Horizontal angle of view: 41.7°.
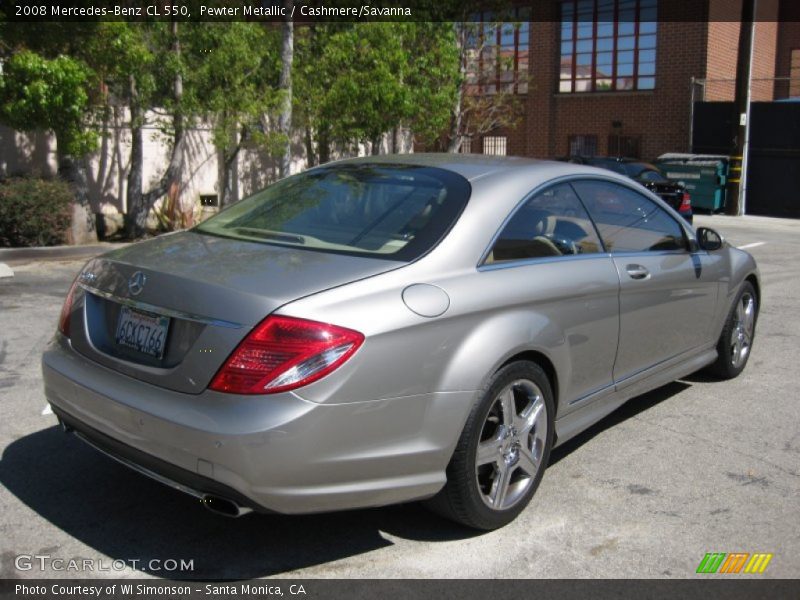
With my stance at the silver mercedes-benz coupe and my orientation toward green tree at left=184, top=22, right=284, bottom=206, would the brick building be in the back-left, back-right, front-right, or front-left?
front-right

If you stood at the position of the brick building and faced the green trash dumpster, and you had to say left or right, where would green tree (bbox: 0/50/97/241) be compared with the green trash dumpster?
right

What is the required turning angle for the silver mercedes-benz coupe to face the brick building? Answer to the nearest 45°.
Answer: approximately 45° to its left

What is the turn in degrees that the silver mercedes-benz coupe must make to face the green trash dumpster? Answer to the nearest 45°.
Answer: approximately 45° to its left

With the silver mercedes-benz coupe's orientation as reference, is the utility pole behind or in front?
in front

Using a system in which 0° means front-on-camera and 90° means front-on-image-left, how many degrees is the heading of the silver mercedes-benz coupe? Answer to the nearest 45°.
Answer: approximately 225°

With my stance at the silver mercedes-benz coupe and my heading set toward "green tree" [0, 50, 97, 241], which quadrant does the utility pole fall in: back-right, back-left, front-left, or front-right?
front-right

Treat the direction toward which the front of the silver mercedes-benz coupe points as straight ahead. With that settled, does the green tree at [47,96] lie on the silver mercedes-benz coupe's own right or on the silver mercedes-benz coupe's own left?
on the silver mercedes-benz coupe's own left

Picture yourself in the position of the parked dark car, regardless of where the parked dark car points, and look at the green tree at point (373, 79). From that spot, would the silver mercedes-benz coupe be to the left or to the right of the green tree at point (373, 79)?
left

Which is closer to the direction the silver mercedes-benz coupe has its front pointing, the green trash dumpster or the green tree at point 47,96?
the green trash dumpster

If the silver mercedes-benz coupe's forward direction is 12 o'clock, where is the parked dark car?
The parked dark car is roughly at 11 o'clock from the silver mercedes-benz coupe.
